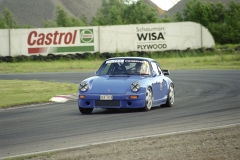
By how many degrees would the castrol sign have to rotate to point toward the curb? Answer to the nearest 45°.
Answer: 0° — it already faces it

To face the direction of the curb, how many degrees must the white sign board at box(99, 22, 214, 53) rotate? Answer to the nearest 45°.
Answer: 0° — it already faces it

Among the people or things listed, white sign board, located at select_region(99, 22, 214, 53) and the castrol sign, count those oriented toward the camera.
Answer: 2

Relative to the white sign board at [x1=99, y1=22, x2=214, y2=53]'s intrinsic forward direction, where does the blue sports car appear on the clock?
The blue sports car is roughly at 12 o'clock from the white sign board.

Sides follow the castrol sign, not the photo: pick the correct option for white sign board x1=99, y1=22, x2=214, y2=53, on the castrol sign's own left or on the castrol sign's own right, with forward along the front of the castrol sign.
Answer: on the castrol sign's own left

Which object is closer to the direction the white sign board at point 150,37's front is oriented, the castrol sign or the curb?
the curb

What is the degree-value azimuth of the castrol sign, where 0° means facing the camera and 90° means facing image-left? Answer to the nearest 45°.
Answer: approximately 0°
